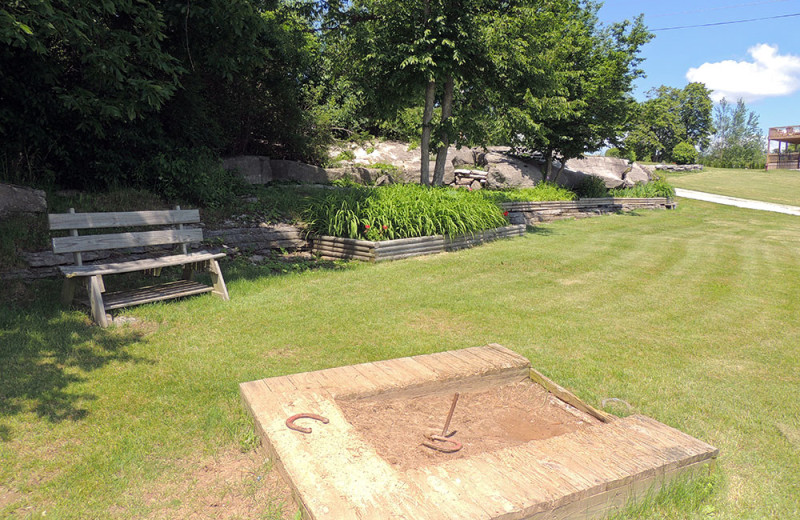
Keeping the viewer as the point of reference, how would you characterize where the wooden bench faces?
facing the viewer and to the right of the viewer

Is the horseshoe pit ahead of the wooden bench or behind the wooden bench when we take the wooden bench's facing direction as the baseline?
ahead

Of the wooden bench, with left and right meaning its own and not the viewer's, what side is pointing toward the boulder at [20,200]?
back

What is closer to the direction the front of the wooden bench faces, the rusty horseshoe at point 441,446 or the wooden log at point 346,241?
the rusty horseshoe

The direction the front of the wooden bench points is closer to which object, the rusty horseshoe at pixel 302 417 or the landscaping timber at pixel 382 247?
the rusty horseshoe

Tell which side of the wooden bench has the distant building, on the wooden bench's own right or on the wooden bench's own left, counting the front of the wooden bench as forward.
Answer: on the wooden bench's own left

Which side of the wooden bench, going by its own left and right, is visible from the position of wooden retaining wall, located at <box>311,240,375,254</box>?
left

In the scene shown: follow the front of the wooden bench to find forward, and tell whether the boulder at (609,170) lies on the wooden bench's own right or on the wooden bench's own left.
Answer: on the wooden bench's own left

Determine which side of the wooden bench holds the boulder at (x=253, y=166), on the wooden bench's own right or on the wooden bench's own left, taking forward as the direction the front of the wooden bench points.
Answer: on the wooden bench's own left

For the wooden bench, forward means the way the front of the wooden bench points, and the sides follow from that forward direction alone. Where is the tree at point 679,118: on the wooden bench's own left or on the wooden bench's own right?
on the wooden bench's own left

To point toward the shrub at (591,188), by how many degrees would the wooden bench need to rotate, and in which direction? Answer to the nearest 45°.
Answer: approximately 90° to its left

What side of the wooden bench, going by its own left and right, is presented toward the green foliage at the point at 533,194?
left

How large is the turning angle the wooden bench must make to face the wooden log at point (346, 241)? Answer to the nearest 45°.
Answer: approximately 90° to its left

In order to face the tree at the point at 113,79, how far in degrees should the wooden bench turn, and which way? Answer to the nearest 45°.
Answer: approximately 135° to its left

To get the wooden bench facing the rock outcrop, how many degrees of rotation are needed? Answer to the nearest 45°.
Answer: approximately 90° to its left
